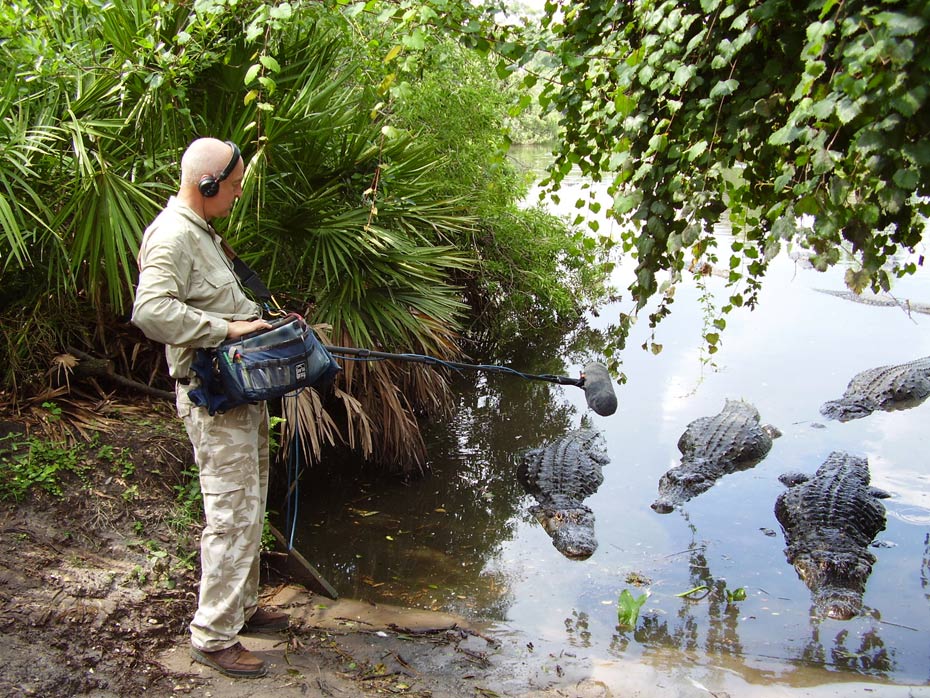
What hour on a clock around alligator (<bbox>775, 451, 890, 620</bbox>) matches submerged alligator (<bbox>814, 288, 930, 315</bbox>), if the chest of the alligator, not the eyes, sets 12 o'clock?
The submerged alligator is roughly at 6 o'clock from the alligator.

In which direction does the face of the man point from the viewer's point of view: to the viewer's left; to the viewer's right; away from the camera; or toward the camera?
to the viewer's right

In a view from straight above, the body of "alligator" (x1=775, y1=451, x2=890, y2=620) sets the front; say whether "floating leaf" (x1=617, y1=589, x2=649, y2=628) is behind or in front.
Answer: in front

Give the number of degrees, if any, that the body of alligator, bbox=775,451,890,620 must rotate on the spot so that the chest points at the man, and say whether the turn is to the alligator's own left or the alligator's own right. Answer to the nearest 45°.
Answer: approximately 45° to the alligator's own right

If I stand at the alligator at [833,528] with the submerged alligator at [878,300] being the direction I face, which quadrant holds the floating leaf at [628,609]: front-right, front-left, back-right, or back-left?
back-left

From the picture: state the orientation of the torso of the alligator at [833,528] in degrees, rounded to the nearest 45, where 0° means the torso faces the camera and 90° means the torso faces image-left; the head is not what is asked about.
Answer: approximately 0°

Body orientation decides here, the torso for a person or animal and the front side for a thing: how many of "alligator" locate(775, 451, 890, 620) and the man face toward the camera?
1

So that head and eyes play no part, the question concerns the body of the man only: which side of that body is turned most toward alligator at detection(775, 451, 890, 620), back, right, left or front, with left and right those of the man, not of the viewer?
front

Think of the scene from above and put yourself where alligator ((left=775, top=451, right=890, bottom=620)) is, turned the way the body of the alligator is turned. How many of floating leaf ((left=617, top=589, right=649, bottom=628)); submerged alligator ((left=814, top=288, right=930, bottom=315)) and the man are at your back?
1

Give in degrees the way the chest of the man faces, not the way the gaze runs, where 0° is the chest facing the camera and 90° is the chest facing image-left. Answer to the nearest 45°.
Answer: approximately 270°
